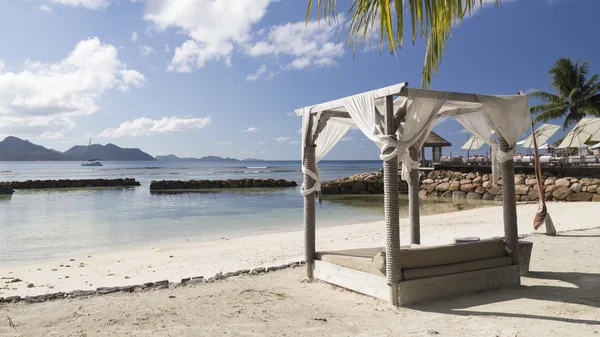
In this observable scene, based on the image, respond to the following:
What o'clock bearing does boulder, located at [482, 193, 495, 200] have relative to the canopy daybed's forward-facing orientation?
The boulder is roughly at 2 o'clock from the canopy daybed.

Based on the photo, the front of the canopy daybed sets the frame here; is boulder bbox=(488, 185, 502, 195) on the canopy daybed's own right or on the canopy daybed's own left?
on the canopy daybed's own right

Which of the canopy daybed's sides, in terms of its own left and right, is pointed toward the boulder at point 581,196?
right

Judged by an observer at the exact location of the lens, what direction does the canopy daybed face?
facing away from the viewer and to the left of the viewer

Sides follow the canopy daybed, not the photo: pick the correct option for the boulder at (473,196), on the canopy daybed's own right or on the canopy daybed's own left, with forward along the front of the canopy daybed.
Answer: on the canopy daybed's own right

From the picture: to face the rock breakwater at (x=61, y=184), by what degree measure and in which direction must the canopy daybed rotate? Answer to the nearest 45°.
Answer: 0° — it already faces it

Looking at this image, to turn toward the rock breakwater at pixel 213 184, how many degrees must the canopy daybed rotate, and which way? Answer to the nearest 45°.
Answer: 0° — it already faces it

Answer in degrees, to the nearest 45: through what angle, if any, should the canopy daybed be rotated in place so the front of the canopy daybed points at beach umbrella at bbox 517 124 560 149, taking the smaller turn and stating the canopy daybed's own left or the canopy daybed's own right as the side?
approximately 45° to the canopy daybed's own right

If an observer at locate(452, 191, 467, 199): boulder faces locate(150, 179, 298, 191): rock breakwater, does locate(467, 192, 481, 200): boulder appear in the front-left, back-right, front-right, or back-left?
back-left
